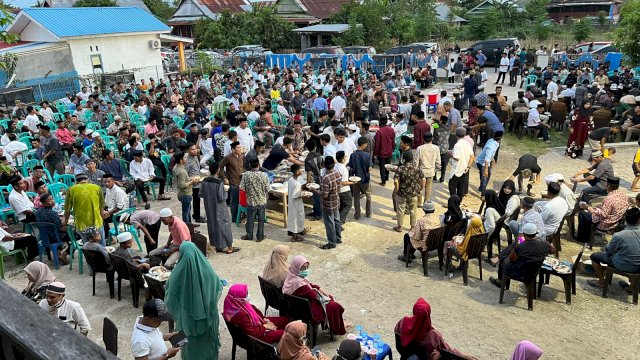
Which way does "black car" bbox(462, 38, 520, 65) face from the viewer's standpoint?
to the viewer's left

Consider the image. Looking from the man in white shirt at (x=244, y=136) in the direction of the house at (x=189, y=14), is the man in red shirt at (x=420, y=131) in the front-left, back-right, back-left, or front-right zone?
back-right

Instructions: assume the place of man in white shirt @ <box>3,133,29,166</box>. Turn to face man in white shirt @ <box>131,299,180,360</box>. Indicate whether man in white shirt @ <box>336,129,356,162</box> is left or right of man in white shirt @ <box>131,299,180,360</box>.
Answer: left

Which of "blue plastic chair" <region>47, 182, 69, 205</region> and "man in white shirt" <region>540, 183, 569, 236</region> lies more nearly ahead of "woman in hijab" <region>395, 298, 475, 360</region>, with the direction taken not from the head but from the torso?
the man in white shirt

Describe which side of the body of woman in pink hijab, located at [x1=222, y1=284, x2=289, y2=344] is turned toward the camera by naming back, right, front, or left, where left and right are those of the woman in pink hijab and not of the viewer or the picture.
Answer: right

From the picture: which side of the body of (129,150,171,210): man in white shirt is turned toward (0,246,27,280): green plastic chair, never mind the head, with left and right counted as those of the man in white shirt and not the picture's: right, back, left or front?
right

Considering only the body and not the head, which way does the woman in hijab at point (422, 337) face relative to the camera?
away from the camera

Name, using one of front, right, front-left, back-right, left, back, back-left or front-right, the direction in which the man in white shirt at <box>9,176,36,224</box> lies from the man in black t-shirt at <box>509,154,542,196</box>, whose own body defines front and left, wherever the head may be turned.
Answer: front-right

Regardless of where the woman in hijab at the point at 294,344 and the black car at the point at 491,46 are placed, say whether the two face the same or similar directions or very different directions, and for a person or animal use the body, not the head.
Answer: very different directions

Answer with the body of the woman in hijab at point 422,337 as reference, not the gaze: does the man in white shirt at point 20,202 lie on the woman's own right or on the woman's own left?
on the woman's own left

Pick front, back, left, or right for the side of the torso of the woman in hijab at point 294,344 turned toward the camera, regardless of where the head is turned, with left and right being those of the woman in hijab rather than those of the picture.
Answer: right

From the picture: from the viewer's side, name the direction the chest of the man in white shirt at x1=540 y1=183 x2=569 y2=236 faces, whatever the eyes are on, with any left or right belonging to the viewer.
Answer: facing away from the viewer and to the left of the viewer

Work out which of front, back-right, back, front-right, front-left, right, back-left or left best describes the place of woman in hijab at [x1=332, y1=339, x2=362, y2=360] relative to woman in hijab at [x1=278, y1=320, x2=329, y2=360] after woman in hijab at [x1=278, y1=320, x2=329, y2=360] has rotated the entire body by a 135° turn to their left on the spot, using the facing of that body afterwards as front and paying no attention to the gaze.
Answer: back-right
